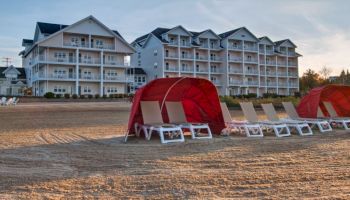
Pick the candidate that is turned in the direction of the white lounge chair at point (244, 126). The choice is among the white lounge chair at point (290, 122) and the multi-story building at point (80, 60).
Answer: the multi-story building

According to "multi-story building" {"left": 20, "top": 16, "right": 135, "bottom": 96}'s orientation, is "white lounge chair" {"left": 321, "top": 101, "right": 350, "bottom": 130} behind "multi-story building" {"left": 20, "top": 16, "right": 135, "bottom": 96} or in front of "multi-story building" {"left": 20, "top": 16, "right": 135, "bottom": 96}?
in front

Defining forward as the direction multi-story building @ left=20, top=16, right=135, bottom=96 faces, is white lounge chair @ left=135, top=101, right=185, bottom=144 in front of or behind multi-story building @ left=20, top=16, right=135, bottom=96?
in front

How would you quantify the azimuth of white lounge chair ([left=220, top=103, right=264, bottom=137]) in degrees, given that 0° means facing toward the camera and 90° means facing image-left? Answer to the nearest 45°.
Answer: approximately 315°

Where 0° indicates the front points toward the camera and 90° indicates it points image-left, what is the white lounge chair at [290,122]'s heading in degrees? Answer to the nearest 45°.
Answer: approximately 315°

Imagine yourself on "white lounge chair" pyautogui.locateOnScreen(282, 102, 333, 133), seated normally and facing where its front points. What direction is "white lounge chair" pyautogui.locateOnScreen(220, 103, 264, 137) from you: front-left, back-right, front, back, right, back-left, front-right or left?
right

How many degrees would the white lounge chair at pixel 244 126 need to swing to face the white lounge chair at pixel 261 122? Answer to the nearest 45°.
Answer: approximately 90° to its left

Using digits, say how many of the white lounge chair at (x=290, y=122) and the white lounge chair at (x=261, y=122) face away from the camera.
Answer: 0

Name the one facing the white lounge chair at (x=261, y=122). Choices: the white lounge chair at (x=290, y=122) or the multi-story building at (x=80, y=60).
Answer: the multi-story building

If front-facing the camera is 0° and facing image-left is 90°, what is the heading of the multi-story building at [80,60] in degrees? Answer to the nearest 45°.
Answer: approximately 0°

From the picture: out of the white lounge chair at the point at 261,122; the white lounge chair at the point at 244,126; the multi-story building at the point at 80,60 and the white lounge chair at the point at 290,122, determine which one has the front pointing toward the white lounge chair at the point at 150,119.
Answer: the multi-story building

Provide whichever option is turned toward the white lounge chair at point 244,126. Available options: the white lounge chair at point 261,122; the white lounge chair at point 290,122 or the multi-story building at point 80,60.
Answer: the multi-story building

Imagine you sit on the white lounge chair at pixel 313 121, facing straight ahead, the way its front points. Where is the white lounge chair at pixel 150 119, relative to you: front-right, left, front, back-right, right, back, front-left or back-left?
right

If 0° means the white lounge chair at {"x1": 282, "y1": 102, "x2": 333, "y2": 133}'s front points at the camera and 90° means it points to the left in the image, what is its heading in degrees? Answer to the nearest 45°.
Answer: approximately 315°

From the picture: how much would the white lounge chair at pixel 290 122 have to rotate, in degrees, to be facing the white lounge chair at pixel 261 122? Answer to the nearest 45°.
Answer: approximately 135° to its right

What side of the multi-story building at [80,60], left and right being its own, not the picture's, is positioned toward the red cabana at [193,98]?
front

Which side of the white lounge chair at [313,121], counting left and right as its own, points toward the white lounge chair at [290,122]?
right
